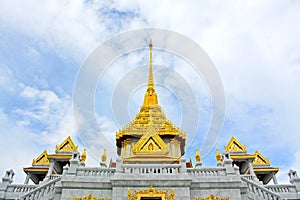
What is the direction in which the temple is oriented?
toward the camera
